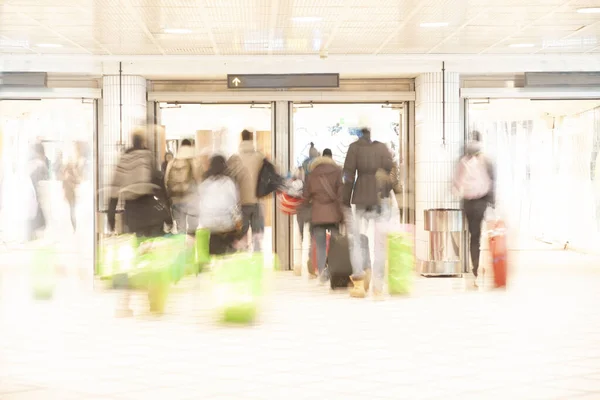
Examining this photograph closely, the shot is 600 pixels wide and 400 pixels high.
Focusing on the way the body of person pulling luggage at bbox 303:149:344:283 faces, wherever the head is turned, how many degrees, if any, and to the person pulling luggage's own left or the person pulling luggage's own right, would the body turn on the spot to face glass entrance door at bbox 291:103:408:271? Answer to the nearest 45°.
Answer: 0° — they already face it

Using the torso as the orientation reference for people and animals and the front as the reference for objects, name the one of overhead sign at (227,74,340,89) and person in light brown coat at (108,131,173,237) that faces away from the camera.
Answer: the person in light brown coat

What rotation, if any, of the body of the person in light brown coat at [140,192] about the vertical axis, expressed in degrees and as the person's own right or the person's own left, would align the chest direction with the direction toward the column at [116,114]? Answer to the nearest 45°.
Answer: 0° — they already face it

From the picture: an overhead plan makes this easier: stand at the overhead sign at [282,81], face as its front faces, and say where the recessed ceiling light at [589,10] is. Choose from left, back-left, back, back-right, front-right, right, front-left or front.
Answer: front-left

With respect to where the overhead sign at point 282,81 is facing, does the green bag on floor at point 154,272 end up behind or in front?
in front

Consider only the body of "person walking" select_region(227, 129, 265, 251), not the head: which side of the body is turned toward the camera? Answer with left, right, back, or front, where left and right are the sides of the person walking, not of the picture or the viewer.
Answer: back

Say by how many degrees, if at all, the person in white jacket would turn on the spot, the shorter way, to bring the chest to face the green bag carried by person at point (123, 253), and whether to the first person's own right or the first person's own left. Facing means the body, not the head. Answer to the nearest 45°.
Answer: approximately 90° to the first person's own left

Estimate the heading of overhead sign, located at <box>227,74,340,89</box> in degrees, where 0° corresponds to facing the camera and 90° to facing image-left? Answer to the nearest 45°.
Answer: approximately 0°

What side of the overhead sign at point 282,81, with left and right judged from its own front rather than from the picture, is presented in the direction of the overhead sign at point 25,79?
right

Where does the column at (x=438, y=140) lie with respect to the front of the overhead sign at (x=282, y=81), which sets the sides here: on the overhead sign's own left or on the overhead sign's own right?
on the overhead sign's own left

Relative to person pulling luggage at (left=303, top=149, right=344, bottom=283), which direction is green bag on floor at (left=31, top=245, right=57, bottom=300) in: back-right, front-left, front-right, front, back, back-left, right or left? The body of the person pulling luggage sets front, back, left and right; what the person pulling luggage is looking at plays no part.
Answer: left

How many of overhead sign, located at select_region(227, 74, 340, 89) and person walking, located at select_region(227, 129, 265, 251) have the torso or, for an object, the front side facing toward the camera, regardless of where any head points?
1

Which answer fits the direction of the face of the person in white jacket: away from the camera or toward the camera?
away from the camera

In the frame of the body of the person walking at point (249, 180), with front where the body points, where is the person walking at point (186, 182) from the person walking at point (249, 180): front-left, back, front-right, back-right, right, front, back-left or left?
left

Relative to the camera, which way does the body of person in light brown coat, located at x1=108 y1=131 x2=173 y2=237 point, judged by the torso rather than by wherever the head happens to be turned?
away from the camera
